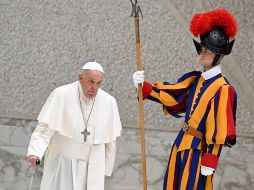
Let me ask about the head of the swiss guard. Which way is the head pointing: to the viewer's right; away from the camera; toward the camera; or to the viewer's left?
to the viewer's left

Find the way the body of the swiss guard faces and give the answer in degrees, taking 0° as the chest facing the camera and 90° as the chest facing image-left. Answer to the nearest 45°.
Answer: approximately 45°
